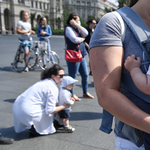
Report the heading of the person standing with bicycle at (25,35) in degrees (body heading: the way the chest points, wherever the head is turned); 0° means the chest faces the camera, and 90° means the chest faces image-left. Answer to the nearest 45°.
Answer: approximately 315°

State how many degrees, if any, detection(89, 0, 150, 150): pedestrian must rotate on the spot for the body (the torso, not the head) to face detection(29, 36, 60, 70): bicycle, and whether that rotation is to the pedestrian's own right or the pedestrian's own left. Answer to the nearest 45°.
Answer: approximately 135° to the pedestrian's own left
